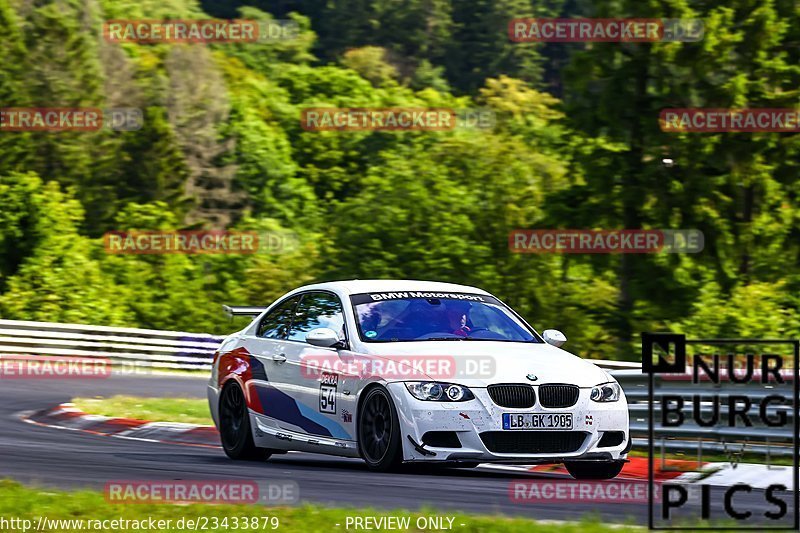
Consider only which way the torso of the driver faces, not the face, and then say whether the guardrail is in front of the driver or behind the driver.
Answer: behind

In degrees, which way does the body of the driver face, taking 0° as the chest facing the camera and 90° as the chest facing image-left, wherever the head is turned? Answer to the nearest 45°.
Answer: approximately 315°

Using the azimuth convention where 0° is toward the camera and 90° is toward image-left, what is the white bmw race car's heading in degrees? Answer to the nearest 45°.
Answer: approximately 315°
